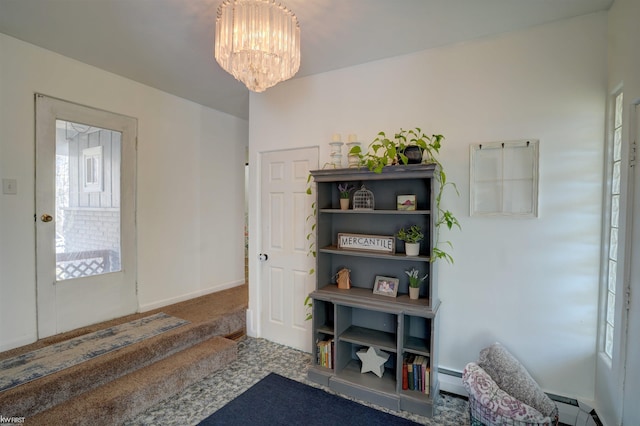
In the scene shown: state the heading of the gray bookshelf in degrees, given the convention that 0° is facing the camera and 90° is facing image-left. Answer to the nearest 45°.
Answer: approximately 45°
